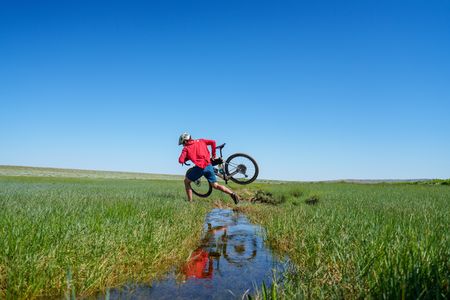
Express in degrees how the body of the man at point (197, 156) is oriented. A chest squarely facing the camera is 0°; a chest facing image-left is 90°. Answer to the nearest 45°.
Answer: approximately 135°
